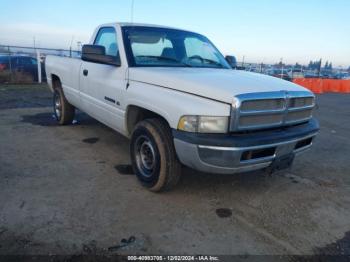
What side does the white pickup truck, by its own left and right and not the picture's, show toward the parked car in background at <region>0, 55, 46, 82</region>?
back

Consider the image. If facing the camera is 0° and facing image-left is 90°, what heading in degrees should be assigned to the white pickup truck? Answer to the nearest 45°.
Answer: approximately 315°

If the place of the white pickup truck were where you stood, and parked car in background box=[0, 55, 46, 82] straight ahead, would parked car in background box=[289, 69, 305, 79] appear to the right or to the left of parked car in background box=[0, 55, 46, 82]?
right

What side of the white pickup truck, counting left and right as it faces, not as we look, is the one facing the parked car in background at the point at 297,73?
left
